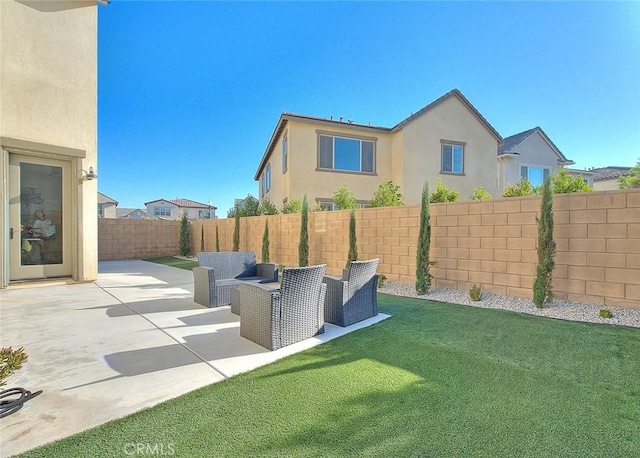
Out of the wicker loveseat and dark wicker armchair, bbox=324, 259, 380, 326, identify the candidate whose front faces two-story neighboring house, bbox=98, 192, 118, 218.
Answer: the dark wicker armchair

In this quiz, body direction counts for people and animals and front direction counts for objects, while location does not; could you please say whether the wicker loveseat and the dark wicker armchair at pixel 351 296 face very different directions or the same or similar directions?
very different directions

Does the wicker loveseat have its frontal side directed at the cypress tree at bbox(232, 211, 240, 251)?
no

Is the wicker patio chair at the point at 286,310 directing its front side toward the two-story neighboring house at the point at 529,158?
no

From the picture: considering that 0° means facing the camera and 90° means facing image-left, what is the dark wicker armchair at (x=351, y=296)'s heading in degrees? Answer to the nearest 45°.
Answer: approximately 135°

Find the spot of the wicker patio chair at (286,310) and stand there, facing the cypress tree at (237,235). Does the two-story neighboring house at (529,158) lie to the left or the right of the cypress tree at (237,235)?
right

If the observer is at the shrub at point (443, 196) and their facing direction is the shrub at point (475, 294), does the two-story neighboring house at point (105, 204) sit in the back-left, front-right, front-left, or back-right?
back-right

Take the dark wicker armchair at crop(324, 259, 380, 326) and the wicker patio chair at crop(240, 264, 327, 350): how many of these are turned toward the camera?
0

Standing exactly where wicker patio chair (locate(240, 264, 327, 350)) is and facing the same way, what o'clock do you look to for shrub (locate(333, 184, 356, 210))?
The shrub is roughly at 2 o'clock from the wicker patio chair.

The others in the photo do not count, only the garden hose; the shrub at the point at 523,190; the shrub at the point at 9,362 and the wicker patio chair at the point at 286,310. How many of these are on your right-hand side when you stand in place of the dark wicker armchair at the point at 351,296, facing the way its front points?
1

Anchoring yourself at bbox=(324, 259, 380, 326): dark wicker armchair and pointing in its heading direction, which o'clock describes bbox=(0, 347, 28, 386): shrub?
The shrub is roughly at 9 o'clock from the dark wicker armchair.

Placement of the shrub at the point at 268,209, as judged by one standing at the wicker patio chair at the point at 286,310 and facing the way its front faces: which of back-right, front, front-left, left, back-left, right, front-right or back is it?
front-right

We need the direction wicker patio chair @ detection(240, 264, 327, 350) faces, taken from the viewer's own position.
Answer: facing away from the viewer and to the left of the viewer

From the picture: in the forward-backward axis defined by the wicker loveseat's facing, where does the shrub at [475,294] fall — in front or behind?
in front

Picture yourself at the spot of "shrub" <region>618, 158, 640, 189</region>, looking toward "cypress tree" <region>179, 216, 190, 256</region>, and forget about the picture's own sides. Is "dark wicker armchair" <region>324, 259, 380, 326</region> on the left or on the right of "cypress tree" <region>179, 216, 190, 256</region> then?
left

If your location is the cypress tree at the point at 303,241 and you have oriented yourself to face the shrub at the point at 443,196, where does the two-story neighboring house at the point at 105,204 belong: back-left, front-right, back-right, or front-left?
back-left

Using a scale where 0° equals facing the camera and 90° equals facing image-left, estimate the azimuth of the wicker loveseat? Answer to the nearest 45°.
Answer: approximately 315°

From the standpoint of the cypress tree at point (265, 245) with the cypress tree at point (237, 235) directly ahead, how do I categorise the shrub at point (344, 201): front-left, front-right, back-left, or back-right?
back-right
